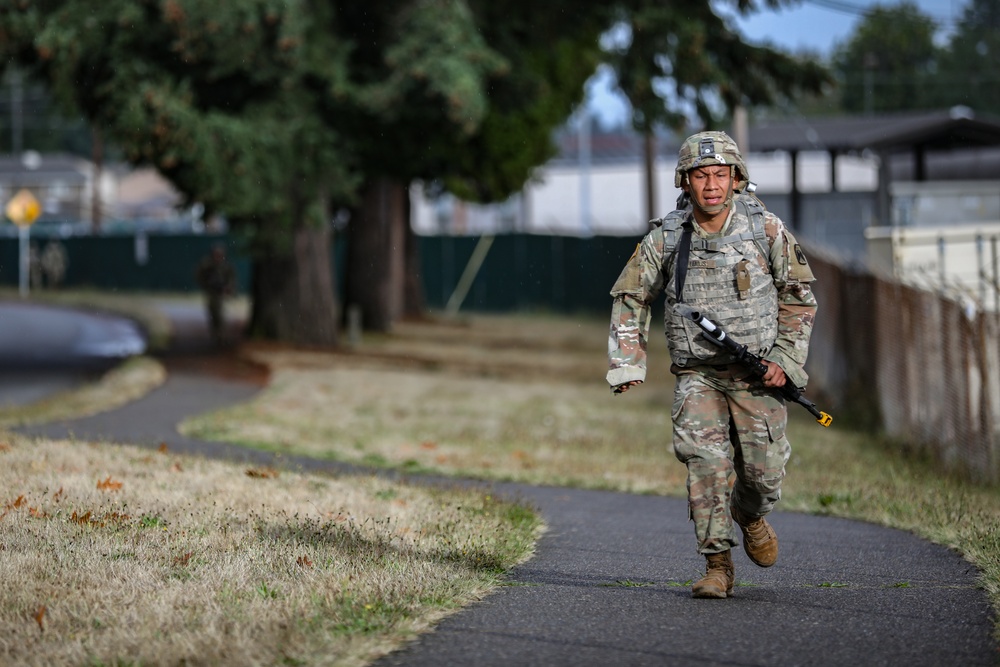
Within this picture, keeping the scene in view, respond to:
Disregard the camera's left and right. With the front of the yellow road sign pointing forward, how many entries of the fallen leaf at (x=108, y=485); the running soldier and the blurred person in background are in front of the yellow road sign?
3

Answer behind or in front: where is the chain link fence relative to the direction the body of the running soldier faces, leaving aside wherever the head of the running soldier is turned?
behind

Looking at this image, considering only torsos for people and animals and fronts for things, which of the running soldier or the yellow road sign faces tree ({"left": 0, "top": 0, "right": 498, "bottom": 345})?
the yellow road sign

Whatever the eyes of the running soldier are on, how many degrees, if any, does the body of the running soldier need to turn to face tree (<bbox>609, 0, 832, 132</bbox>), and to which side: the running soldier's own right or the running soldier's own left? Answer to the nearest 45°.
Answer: approximately 180°

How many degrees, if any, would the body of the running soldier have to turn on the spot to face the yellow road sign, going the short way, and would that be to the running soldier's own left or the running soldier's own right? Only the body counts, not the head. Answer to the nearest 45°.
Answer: approximately 135° to the running soldier's own right

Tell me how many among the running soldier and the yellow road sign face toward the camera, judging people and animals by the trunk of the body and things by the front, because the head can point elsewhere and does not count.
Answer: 2

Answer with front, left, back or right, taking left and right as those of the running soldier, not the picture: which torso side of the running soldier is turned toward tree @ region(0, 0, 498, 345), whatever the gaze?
back

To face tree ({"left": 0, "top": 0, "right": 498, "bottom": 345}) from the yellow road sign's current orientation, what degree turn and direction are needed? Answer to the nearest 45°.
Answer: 0° — it already faces it

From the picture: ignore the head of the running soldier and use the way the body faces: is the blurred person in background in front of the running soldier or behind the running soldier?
behind

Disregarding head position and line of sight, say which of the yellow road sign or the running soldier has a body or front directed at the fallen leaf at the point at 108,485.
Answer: the yellow road sign
